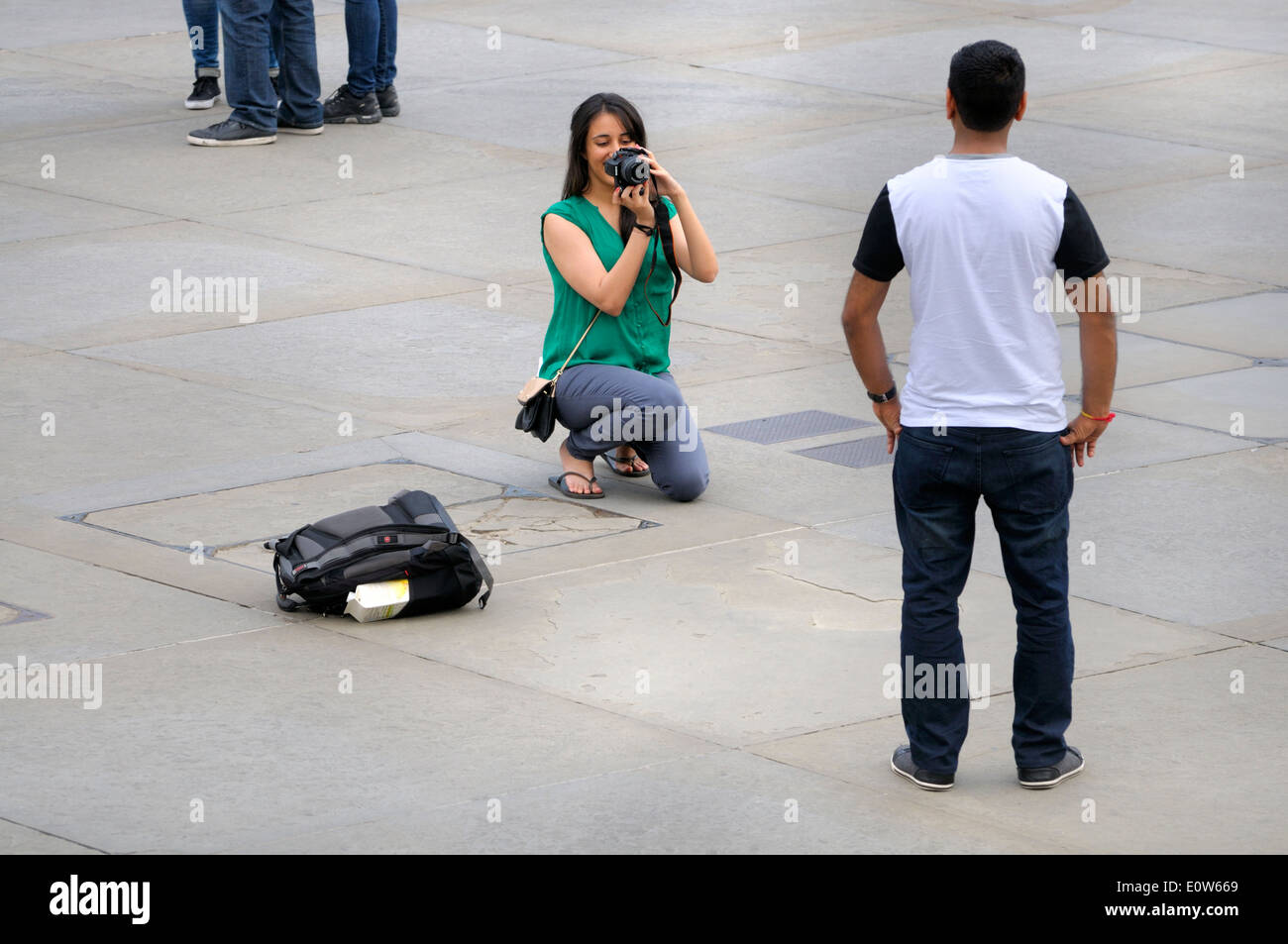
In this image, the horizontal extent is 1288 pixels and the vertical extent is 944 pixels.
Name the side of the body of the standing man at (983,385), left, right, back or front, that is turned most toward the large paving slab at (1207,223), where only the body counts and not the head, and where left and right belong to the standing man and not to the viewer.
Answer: front

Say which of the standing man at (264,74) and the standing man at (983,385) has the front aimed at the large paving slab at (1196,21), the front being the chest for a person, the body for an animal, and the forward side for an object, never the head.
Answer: the standing man at (983,385)

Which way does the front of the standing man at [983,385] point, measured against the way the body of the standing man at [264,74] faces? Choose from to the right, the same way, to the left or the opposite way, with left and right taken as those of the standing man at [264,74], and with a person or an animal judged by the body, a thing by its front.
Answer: to the right

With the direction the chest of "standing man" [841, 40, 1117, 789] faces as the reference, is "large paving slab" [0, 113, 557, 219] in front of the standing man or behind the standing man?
in front

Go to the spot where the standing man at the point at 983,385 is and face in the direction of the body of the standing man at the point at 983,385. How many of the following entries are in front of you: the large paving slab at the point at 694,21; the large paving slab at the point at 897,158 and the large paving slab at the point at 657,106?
3

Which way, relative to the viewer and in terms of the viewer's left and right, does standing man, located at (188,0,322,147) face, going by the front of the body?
facing to the left of the viewer

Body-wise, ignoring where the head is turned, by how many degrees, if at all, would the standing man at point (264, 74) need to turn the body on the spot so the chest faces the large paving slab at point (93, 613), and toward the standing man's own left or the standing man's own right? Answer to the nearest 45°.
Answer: approximately 90° to the standing man's own left

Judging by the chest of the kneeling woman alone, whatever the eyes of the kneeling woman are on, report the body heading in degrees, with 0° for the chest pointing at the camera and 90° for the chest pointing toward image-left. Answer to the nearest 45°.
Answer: approximately 315°

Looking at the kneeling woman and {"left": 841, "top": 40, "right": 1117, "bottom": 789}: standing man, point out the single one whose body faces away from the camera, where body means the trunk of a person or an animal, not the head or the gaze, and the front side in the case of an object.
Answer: the standing man

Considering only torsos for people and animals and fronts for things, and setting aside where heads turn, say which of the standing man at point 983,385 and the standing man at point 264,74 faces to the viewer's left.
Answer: the standing man at point 264,74

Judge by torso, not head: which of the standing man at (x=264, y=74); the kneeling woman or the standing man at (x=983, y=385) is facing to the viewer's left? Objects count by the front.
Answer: the standing man at (x=264, y=74)

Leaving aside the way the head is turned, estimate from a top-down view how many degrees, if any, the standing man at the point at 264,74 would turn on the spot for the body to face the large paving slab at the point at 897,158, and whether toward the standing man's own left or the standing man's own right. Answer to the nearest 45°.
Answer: approximately 180°

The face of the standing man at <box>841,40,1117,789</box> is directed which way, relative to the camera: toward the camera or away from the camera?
away from the camera

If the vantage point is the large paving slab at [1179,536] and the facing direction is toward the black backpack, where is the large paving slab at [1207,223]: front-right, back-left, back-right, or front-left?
back-right

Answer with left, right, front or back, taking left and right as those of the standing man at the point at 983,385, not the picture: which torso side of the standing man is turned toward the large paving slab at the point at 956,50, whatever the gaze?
front

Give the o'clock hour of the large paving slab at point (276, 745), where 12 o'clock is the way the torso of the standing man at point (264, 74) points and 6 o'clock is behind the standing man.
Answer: The large paving slab is roughly at 9 o'clock from the standing man.

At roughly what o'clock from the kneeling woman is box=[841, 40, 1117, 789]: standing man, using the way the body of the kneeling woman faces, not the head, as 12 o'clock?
The standing man is roughly at 1 o'clock from the kneeling woman.

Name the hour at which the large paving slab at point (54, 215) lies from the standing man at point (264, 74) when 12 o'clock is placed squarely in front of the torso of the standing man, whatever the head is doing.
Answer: The large paving slab is roughly at 10 o'clock from the standing man.

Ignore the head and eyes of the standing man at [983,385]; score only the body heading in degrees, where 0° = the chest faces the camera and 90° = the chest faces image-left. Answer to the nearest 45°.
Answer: approximately 180°

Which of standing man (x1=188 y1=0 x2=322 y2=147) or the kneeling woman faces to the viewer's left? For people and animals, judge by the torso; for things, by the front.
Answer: the standing man

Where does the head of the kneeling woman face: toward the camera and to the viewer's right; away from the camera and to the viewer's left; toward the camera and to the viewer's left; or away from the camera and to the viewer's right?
toward the camera and to the viewer's right
